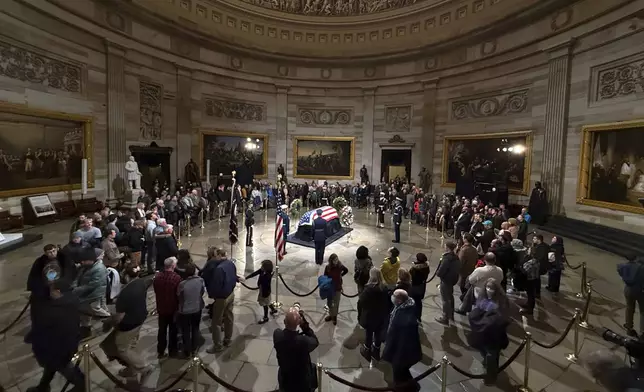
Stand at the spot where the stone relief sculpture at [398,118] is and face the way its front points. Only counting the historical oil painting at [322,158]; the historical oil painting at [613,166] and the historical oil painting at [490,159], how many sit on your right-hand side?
1

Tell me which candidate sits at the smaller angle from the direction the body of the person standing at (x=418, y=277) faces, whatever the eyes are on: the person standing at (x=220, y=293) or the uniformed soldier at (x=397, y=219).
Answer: the uniformed soldier

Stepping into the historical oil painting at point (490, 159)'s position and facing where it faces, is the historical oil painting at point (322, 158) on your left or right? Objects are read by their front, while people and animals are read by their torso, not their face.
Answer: on your right

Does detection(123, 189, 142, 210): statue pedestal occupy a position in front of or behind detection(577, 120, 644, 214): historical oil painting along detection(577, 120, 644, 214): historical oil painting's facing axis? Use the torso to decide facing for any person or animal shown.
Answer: in front

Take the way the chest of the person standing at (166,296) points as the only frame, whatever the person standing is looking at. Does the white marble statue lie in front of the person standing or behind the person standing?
in front

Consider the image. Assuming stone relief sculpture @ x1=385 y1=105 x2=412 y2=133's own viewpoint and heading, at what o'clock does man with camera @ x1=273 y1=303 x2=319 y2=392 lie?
The man with camera is roughly at 12 o'clock from the stone relief sculpture.

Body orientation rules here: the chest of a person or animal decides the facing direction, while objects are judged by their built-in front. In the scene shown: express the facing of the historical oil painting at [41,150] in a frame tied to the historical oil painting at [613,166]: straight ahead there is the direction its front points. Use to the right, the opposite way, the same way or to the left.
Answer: the opposite way

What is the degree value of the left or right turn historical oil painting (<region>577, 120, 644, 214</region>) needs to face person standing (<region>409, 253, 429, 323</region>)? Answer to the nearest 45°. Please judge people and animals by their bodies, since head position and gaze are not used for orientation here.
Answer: approximately 45° to its left

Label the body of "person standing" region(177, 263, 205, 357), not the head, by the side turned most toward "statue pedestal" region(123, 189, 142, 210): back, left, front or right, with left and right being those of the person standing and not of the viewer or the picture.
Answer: front

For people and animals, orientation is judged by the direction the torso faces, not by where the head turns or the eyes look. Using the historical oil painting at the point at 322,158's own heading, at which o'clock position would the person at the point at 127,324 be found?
The person is roughly at 12 o'clock from the historical oil painting.

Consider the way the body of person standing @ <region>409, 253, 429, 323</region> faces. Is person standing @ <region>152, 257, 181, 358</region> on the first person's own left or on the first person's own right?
on the first person's own left

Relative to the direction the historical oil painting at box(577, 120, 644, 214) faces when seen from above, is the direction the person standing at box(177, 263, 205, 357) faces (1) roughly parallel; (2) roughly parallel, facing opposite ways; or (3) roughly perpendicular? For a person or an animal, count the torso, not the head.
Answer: roughly perpendicular

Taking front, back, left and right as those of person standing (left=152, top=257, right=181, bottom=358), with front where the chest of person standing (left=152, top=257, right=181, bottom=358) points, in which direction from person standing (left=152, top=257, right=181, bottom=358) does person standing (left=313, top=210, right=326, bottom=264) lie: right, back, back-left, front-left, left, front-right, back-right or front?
front-right

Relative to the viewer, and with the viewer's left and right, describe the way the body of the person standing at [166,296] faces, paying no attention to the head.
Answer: facing away from the viewer

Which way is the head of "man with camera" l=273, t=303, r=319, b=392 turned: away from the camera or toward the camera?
away from the camera
